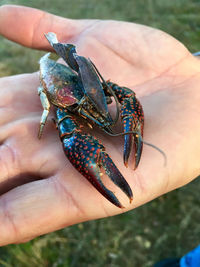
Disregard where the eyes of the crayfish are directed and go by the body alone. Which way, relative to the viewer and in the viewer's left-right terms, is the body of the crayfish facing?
facing the viewer and to the right of the viewer
